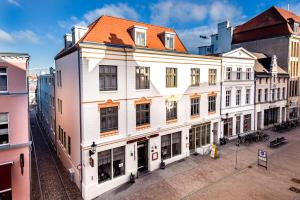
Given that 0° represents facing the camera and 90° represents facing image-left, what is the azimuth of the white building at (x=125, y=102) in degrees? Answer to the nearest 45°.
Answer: approximately 315°

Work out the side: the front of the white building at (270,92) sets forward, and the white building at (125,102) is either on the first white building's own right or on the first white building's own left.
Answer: on the first white building's own right

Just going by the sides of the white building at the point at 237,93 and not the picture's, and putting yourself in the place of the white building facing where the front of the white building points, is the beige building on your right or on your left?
on your left

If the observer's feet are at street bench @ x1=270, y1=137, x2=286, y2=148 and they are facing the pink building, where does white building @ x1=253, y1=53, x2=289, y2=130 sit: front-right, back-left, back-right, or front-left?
back-right

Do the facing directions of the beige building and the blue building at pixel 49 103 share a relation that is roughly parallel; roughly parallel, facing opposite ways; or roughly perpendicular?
roughly perpendicular

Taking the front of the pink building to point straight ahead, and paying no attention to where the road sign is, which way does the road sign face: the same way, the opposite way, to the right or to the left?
to the right

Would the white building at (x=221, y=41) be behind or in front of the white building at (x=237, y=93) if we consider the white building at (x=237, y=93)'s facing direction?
behind

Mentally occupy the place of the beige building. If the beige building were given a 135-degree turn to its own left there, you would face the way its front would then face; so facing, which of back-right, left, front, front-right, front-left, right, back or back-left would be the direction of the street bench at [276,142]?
back
